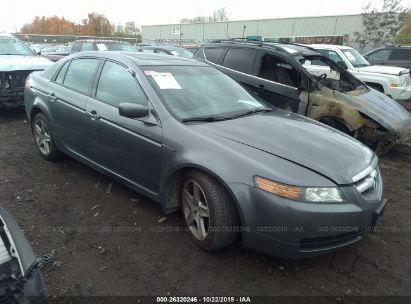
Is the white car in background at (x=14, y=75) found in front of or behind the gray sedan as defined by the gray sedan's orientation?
behind

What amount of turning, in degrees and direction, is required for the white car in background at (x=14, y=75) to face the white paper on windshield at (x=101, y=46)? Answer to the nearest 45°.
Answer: approximately 135° to its left

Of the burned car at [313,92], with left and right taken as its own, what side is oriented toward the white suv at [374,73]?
left

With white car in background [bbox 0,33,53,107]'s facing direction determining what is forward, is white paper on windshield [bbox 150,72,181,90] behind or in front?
in front

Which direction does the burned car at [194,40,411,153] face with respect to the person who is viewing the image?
facing the viewer and to the right of the viewer

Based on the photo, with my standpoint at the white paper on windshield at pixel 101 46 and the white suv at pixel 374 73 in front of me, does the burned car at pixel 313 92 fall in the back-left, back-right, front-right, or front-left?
front-right

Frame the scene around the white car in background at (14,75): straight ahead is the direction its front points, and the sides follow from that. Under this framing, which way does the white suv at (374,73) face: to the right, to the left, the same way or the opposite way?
the same way

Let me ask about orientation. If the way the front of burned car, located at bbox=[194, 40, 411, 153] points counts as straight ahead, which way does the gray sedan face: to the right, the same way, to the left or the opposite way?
the same way

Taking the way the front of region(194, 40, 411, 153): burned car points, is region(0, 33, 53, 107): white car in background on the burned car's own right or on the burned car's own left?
on the burned car's own right

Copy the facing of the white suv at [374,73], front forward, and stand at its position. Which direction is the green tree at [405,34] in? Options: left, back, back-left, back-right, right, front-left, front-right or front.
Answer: back-left

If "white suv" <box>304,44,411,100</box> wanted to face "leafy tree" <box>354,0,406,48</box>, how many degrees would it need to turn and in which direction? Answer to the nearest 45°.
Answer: approximately 135° to its left

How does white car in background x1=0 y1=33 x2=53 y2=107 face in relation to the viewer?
toward the camera

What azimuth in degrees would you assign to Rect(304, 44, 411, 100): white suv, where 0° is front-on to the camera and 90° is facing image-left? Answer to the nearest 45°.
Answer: approximately 315°

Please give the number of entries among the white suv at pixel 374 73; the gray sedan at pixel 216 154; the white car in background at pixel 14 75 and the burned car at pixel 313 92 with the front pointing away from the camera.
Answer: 0

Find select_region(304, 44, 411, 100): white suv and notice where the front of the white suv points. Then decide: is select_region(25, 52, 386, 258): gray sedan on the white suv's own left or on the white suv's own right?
on the white suv's own right
